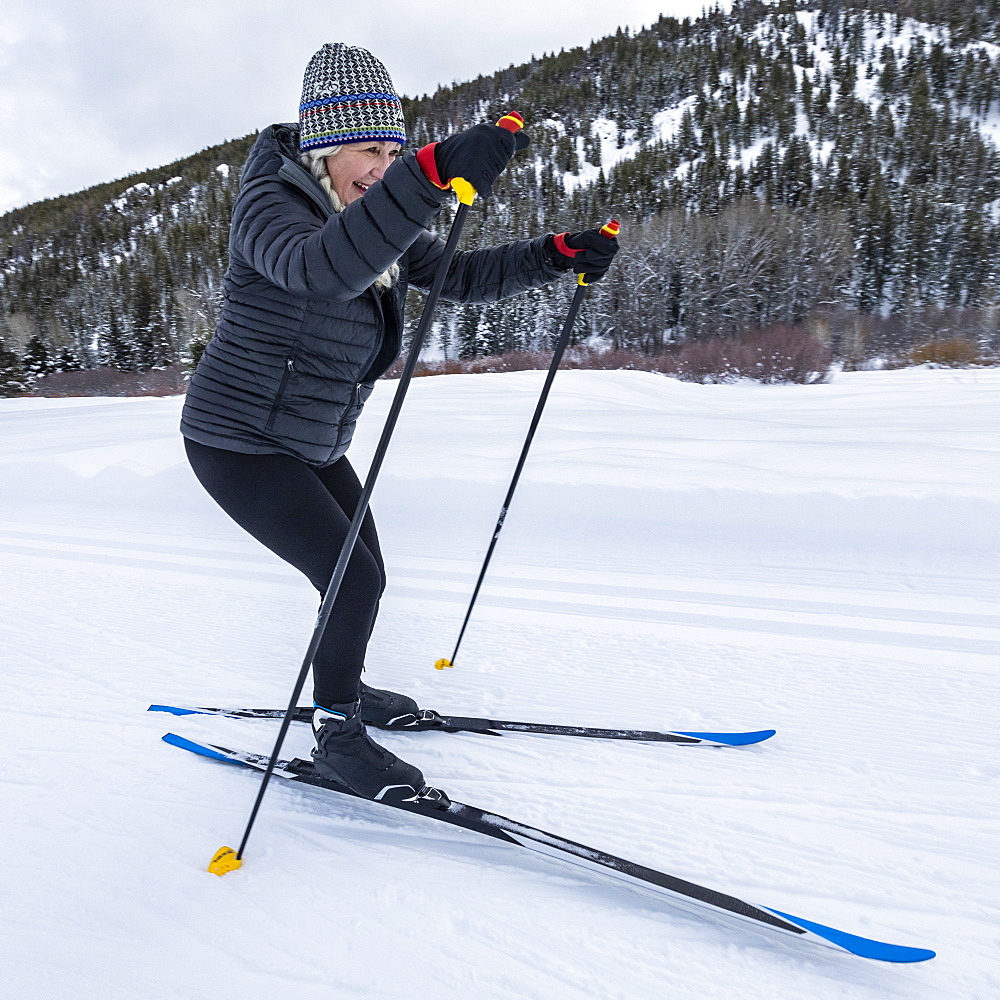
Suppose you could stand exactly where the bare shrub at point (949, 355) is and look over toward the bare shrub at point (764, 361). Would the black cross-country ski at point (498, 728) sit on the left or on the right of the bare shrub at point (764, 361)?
left

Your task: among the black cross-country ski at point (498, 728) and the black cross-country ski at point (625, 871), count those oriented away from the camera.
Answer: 0

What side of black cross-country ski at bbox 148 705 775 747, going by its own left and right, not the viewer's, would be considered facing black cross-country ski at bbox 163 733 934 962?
right

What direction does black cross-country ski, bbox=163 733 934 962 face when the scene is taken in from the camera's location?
facing the viewer and to the right of the viewer

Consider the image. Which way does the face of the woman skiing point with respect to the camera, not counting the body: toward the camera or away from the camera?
toward the camera

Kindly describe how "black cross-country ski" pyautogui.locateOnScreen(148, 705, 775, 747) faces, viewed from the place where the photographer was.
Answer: facing to the right of the viewer
